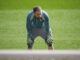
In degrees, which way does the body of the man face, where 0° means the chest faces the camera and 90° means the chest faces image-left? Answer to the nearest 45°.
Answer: approximately 0°
